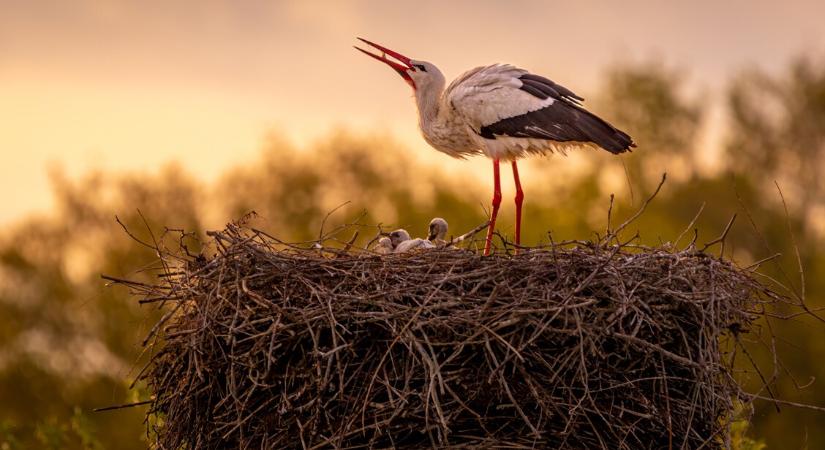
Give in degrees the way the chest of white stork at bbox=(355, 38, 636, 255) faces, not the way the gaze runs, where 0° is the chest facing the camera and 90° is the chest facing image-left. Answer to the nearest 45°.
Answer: approximately 90°

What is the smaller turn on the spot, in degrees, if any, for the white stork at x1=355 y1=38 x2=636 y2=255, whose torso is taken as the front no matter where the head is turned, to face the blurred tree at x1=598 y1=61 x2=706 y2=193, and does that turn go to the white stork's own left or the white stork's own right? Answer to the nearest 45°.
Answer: approximately 90° to the white stork's own right

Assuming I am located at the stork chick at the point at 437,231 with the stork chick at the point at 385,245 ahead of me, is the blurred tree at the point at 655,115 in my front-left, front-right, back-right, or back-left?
back-right

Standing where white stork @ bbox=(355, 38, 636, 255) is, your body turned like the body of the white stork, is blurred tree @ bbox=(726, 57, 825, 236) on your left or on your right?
on your right
